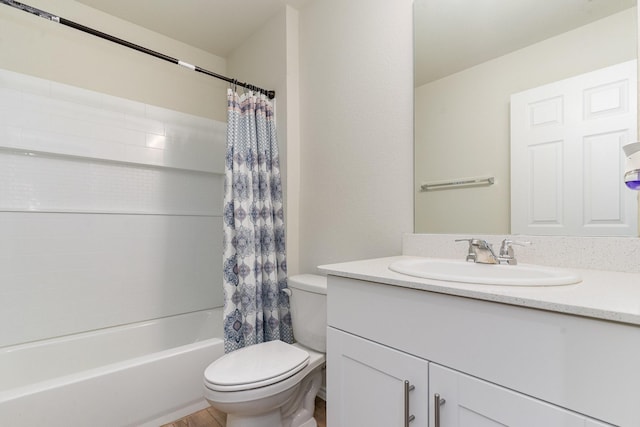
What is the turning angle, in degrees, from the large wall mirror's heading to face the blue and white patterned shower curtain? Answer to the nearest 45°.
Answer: approximately 90° to its right

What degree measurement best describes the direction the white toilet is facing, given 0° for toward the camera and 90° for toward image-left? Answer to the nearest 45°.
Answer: approximately 45°

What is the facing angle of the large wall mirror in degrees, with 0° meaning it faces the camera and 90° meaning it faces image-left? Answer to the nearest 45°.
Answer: approximately 0°

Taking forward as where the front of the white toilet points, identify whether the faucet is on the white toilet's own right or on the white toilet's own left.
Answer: on the white toilet's own left

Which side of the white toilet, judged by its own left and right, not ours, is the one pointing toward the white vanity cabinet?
left
